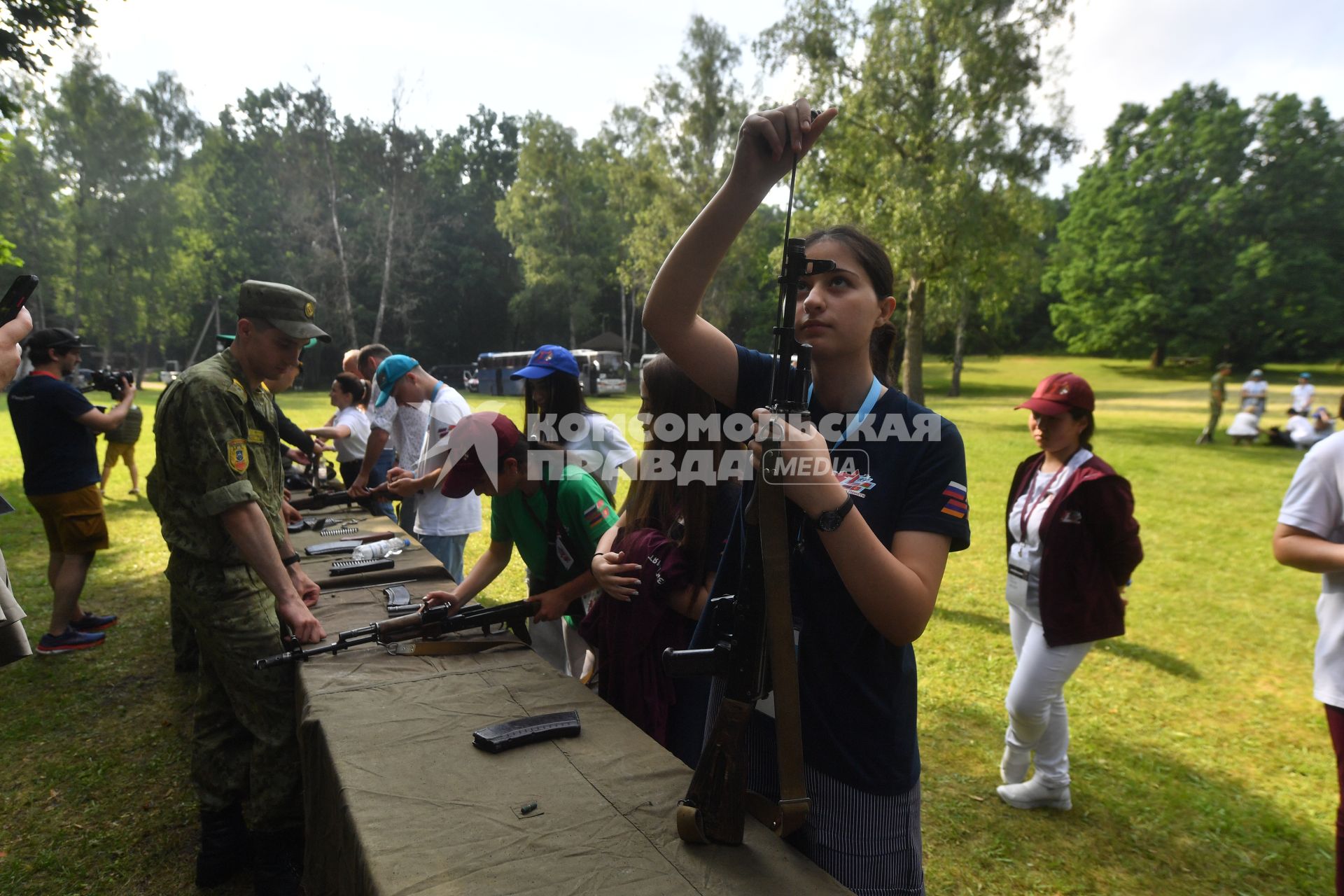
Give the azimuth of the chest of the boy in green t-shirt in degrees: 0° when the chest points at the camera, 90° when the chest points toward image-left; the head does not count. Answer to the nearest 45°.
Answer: approximately 45°

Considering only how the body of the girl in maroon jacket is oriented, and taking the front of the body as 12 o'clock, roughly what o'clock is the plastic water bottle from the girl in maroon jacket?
The plastic water bottle is roughly at 1 o'clock from the girl in maroon jacket.

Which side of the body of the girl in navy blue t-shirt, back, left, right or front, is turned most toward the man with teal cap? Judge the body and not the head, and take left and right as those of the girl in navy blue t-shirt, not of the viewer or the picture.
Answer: right

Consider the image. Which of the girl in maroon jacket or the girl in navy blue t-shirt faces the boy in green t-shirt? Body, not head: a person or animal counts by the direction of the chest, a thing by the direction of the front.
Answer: the girl in maroon jacket

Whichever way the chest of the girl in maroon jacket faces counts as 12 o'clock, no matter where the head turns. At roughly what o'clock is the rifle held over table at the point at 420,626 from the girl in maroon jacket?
The rifle held over table is roughly at 12 o'clock from the girl in maroon jacket.

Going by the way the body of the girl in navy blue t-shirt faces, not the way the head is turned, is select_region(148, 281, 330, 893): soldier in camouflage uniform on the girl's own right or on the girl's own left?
on the girl's own right

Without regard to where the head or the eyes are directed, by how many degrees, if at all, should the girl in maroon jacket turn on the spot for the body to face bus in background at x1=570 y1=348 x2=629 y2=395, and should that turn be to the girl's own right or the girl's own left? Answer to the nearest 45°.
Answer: approximately 90° to the girl's own right

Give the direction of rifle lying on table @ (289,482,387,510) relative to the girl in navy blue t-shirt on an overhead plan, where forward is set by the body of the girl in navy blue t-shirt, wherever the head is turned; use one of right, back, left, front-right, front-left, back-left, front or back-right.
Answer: right

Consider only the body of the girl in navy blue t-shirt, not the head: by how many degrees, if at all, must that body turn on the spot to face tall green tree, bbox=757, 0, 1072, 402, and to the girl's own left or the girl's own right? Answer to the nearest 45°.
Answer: approximately 135° to the girl's own right

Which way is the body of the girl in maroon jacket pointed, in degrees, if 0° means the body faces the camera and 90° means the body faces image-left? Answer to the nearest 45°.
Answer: approximately 45°

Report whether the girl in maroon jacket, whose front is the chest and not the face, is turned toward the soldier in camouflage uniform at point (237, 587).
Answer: yes

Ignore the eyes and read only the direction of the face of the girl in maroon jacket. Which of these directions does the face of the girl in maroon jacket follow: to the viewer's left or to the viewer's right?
to the viewer's left

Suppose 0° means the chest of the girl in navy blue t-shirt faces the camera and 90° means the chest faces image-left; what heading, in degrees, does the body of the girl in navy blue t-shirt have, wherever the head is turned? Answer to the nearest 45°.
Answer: approximately 45°
